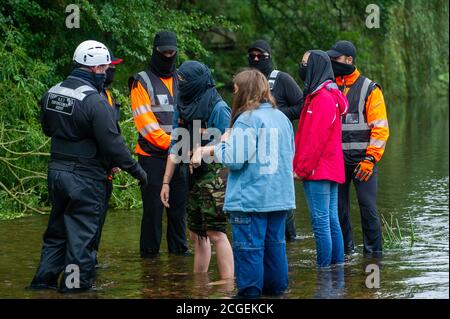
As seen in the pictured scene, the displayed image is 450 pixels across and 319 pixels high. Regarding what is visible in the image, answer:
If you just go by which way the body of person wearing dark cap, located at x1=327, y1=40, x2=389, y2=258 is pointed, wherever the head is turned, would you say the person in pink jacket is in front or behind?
in front

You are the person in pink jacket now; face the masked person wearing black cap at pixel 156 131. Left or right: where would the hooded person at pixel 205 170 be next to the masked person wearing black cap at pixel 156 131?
left

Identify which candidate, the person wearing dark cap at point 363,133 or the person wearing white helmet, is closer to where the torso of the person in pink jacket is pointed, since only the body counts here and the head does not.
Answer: the person wearing white helmet

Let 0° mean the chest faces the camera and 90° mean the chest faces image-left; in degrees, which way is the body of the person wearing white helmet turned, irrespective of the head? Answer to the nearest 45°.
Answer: approximately 225°

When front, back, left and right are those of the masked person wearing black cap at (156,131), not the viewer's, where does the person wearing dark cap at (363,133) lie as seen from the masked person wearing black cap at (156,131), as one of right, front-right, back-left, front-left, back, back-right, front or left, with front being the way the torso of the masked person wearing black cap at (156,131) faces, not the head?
front-left

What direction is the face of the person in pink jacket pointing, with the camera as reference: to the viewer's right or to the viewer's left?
to the viewer's left

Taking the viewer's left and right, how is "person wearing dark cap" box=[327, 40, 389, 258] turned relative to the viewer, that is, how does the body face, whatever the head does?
facing the viewer and to the left of the viewer

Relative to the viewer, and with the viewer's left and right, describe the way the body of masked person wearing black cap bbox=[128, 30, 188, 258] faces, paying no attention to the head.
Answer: facing the viewer and to the right of the viewer

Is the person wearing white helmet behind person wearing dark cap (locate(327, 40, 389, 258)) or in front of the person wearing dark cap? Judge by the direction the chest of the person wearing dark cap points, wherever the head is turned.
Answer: in front
